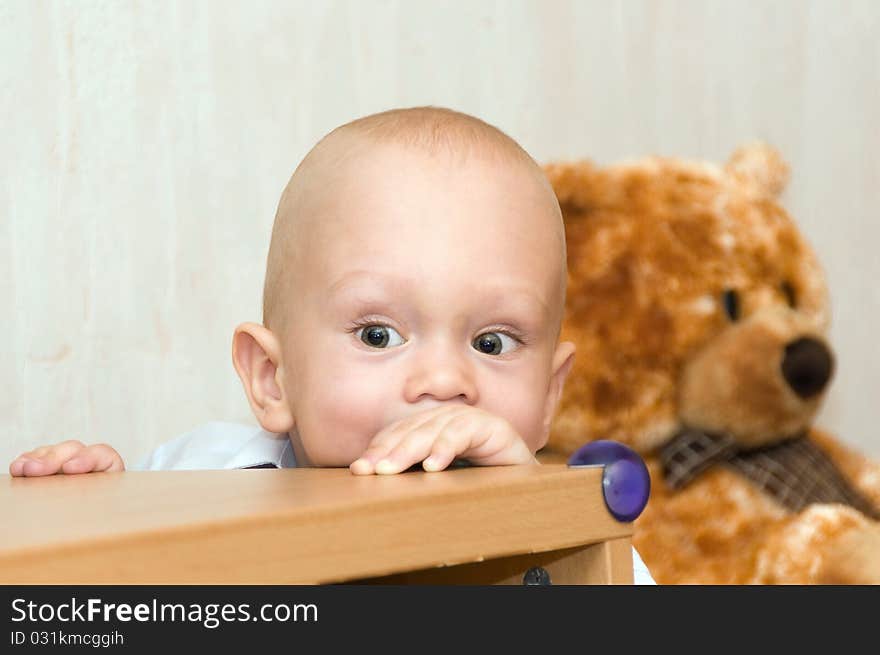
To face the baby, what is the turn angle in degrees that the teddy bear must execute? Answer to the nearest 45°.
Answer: approximately 45° to its right

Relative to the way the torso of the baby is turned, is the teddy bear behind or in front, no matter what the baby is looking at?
behind

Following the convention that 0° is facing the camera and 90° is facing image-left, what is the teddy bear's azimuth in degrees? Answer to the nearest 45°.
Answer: approximately 315°

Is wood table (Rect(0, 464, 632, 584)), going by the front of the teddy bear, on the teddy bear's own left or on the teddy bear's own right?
on the teddy bear's own right
